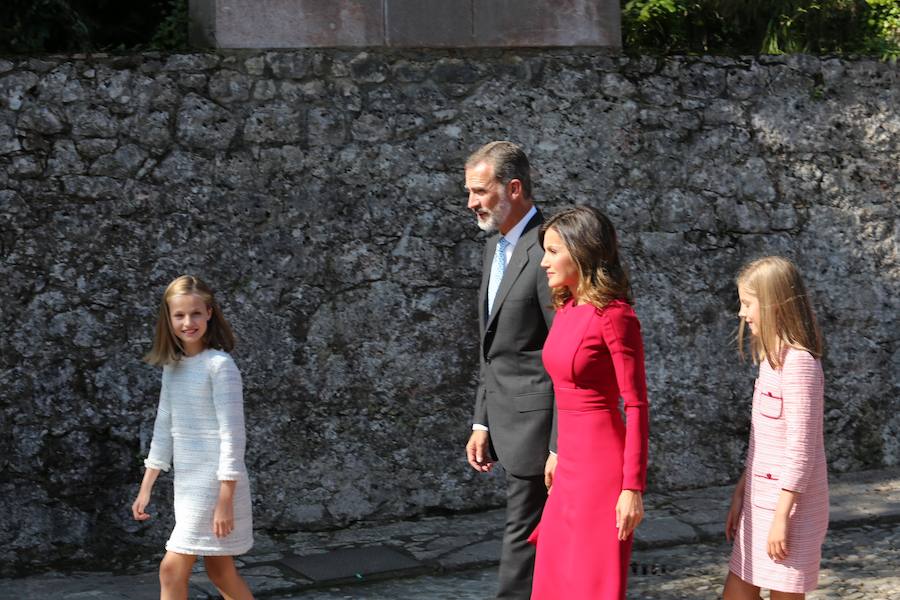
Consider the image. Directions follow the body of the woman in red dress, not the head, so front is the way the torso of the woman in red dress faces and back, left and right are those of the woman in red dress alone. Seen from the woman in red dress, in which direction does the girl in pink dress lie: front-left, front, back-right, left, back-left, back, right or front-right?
back-left

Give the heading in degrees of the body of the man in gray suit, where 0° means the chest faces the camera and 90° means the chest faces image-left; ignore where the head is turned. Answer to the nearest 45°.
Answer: approximately 45°

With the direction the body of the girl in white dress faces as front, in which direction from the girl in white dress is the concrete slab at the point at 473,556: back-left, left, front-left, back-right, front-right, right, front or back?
back

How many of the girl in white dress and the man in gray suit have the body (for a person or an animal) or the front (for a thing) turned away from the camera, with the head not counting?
0

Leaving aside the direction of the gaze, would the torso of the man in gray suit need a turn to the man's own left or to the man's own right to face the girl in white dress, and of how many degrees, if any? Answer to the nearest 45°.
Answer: approximately 45° to the man's own right

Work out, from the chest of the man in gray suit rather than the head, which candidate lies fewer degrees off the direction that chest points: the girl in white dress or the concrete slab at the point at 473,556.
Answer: the girl in white dress

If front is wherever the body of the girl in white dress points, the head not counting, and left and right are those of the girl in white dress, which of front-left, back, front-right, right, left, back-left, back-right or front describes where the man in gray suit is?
back-left

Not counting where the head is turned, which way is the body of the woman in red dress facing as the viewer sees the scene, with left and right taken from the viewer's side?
facing the viewer and to the left of the viewer

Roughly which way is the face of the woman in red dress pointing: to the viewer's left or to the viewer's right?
to the viewer's left

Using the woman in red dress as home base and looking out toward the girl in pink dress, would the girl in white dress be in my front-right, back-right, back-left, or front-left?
back-left

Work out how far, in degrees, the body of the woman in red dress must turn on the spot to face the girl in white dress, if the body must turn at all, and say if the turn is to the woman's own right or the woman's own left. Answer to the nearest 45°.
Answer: approximately 45° to the woman's own right

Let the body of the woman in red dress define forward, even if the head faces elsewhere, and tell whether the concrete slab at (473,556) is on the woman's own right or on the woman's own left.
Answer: on the woman's own right

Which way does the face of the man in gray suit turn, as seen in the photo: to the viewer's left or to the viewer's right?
to the viewer's left
